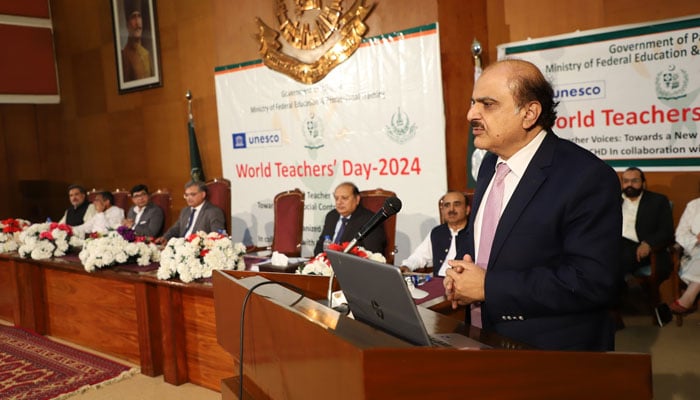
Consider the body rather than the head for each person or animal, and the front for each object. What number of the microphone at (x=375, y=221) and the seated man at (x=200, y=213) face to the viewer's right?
1

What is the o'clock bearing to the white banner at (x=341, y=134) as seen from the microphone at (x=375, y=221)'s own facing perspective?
The white banner is roughly at 9 o'clock from the microphone.

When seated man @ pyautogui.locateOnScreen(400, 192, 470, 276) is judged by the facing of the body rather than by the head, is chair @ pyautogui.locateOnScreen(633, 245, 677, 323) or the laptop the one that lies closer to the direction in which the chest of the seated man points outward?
the laptop

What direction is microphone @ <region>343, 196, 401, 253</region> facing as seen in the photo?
to the viewer's right

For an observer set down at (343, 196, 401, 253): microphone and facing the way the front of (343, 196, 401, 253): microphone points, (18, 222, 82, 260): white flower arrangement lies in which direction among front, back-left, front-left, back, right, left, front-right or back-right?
back-left
